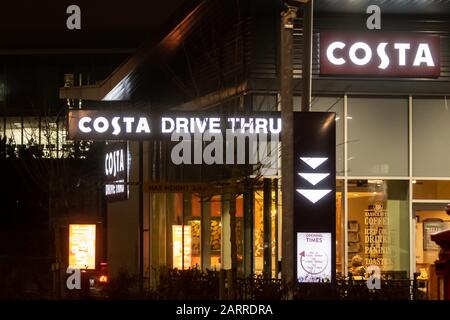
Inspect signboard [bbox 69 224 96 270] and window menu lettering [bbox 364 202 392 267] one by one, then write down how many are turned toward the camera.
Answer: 2

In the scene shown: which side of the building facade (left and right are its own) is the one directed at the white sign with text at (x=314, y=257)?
front

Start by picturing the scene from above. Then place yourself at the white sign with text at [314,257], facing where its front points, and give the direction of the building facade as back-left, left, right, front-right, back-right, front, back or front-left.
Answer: back

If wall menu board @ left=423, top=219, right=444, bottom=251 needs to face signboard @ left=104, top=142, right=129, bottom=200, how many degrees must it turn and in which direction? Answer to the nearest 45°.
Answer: approximately 135° to its right

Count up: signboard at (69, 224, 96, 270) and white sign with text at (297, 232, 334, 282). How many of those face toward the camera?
2
